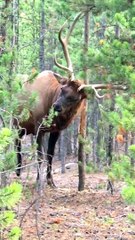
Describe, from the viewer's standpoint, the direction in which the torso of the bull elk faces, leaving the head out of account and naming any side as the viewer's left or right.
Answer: facing the viewer and to the right of the viewer
